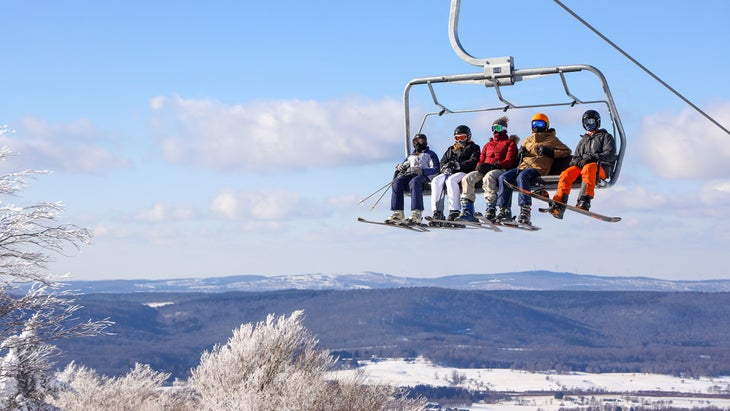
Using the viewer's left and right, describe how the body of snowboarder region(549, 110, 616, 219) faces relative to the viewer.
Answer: facing the viewer and to the left of the viewer

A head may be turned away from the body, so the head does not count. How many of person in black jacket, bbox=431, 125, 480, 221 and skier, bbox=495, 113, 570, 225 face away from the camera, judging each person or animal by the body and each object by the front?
0

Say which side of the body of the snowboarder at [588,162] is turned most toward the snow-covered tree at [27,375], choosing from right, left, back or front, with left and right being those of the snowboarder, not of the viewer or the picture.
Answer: right

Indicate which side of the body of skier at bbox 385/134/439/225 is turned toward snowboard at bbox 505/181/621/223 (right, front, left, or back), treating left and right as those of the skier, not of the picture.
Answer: left

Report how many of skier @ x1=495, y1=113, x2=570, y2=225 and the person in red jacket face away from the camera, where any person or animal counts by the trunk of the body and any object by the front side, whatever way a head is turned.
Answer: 0

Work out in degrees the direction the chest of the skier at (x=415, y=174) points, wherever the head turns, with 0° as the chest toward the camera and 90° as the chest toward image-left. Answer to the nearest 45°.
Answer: approximately 45°

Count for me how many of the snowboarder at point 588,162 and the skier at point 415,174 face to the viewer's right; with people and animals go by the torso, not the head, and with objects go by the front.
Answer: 0

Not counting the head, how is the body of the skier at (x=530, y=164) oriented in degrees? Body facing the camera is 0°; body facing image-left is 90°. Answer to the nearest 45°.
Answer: approximately 45°

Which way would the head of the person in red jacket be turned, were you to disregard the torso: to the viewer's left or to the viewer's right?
to the viewer's left

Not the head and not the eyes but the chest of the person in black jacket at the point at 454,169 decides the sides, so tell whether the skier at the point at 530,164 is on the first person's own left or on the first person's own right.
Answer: on the first person's own left
